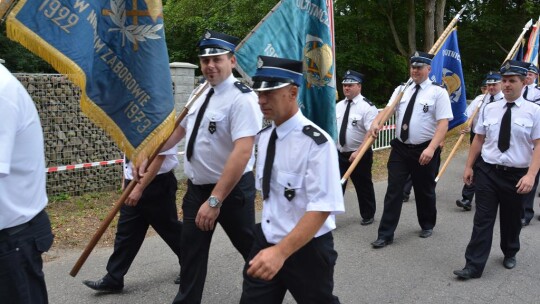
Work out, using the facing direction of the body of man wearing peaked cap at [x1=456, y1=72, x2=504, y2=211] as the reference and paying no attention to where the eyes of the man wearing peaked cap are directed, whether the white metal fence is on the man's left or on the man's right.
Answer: on the man's right

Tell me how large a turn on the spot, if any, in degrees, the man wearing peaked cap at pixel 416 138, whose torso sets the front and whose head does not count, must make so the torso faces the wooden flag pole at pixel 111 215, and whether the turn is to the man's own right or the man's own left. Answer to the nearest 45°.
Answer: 0° — they already face it

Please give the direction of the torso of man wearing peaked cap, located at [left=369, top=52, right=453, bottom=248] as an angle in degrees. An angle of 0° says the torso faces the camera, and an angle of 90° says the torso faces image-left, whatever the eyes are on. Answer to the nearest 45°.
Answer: approximately 45°

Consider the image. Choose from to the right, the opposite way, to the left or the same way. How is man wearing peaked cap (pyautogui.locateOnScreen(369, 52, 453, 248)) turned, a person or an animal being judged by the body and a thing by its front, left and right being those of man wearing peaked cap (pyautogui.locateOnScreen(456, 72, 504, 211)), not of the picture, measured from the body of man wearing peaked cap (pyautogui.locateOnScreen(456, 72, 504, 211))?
the same way

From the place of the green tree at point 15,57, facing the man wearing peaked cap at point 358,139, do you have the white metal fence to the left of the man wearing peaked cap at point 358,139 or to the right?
left

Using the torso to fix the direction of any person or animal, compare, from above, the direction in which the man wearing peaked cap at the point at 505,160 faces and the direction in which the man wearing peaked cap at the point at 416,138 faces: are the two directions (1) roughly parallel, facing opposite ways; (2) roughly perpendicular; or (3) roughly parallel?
roughly parallel

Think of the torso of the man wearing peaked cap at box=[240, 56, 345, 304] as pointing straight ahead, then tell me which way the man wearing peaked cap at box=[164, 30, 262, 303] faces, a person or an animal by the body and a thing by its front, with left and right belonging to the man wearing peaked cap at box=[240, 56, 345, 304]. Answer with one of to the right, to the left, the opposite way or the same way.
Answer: the same way

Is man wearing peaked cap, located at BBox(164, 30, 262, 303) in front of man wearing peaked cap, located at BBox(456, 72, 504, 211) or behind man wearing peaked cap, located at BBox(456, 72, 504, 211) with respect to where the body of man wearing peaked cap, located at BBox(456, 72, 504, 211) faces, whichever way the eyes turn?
in front

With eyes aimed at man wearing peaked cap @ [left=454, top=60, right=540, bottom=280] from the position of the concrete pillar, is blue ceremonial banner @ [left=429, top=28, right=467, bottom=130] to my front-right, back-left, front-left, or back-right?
front-left

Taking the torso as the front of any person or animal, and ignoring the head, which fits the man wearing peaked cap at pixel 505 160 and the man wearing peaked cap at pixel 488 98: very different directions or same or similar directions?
same or similar directions

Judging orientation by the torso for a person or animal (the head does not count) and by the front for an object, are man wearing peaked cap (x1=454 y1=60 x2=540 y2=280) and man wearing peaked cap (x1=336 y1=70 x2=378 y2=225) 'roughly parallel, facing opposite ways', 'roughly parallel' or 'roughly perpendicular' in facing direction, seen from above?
roughly parallel

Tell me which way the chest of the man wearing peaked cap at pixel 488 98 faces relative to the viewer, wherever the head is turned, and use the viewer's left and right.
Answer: facing the viewer and to the left of the viewer

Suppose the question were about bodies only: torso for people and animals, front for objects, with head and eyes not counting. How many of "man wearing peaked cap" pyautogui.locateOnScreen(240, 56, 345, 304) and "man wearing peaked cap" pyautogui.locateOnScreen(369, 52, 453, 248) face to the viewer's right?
0

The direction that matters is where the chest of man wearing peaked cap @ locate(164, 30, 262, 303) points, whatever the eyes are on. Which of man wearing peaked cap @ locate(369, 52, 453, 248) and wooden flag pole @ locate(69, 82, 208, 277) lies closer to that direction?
the wooden flag pole

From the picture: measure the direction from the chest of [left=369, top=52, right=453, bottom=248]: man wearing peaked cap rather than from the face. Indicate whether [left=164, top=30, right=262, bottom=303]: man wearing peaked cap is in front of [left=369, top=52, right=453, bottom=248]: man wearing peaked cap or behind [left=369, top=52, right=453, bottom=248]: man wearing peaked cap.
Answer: in front

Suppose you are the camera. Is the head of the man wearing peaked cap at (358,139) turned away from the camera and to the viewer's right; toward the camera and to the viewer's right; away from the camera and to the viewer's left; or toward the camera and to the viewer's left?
toward the camera and to the viewer's left

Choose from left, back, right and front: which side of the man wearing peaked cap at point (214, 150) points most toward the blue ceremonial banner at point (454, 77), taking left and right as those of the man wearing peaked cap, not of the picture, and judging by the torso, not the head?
back

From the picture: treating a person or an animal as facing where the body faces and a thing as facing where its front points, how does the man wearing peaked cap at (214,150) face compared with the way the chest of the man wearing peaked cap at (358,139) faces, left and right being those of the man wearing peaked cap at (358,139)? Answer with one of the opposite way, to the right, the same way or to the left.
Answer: the same way

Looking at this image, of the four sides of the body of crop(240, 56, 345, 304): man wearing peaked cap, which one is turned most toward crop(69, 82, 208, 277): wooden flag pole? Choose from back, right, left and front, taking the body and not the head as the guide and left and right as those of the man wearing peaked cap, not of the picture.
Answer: right
